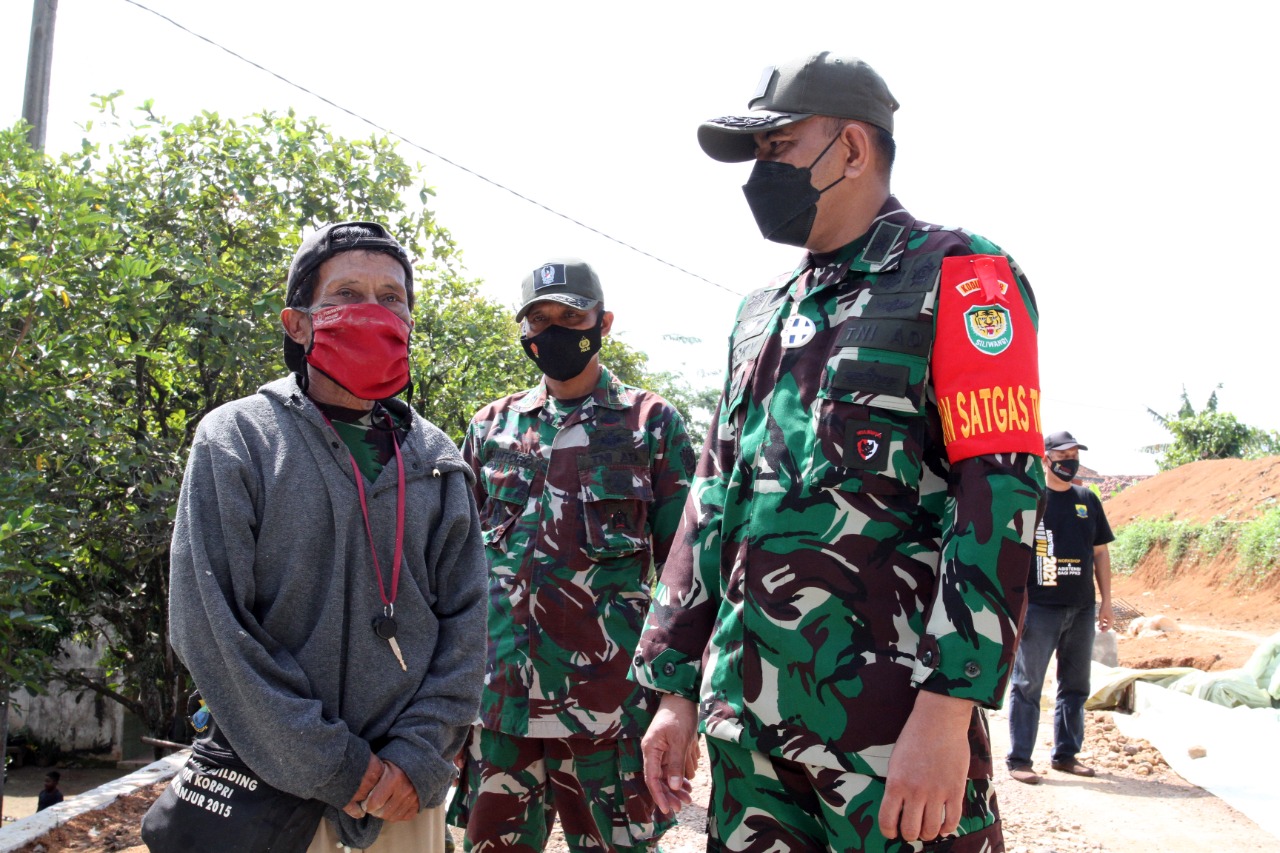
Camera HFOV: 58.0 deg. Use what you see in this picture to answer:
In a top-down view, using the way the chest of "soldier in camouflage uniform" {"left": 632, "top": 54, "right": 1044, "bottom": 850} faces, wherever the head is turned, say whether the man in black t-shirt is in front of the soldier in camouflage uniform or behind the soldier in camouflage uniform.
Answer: behind

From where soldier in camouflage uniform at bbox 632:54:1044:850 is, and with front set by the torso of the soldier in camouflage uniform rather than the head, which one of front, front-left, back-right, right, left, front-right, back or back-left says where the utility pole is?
right

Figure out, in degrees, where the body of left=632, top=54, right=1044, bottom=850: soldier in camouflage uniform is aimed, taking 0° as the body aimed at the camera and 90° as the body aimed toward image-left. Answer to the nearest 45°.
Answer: approximately 45°

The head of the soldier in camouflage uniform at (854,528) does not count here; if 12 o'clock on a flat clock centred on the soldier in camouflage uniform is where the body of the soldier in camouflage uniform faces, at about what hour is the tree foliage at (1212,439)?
The tree foliage is roughly at 5 o'clock from the soldier in camouflage uniform.

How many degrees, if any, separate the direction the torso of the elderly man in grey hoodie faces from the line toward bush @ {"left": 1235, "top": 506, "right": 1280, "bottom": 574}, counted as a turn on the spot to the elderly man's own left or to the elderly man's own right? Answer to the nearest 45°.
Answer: approximately 90° to the elderly man's own left

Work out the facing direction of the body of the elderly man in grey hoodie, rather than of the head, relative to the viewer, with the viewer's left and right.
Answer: facing the viewer and to the right of the viewer

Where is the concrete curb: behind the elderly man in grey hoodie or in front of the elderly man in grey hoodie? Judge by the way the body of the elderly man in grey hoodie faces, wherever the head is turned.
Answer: behind

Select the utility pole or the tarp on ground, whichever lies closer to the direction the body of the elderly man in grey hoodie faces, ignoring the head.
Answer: the tarp on ground

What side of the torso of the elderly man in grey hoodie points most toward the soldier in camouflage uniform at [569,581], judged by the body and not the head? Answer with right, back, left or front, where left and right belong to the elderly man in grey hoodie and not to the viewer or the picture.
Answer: left

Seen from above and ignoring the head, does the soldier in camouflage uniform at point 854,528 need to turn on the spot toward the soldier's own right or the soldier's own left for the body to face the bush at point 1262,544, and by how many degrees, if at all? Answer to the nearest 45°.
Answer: approximately 135° to the soldier's own right

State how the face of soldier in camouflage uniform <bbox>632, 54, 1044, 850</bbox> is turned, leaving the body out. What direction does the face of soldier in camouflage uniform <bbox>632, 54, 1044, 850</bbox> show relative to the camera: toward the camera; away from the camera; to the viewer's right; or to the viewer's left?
to the viewer's left

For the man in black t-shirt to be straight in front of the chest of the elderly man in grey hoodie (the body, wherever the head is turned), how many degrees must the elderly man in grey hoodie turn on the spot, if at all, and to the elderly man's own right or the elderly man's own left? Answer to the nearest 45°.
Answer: approximately 90° to the elderly man's own left

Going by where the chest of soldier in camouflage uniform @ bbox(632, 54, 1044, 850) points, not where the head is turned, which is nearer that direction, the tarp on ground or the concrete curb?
the concrete curb

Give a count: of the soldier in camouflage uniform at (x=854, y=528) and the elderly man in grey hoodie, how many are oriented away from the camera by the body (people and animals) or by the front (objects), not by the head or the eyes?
0
